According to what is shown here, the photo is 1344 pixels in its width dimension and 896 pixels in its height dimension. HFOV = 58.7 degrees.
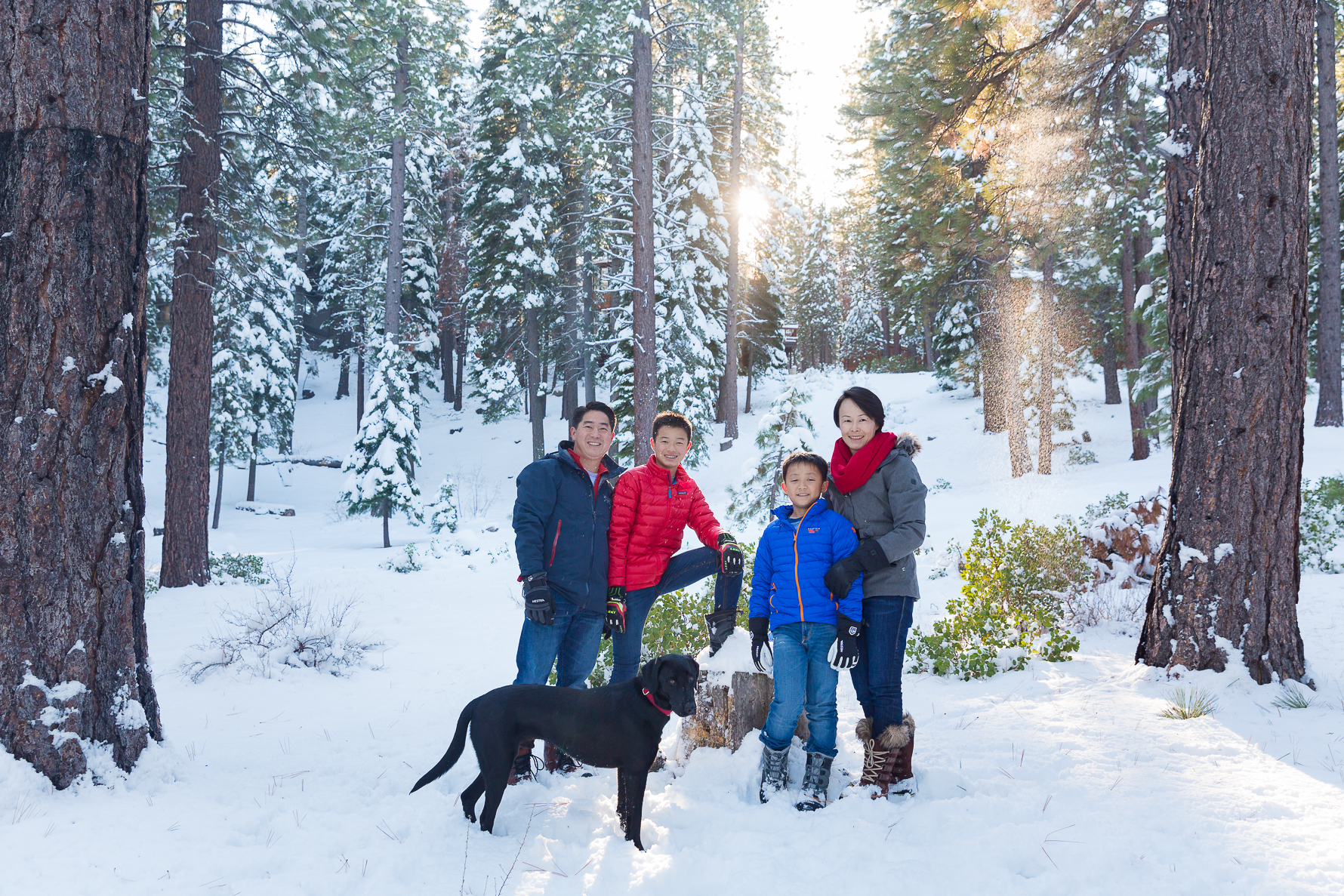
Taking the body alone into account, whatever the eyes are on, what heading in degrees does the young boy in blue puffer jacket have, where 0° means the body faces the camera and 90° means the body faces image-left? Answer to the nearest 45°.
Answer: approximately 0°

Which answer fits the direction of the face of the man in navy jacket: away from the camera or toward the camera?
toward the camera

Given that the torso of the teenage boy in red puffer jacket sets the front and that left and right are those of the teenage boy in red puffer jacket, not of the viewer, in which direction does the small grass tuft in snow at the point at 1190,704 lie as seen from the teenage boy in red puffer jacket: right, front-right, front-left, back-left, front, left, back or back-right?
front-left

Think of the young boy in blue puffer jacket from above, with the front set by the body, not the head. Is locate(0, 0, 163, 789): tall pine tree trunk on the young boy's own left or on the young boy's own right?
on the young boy's own right

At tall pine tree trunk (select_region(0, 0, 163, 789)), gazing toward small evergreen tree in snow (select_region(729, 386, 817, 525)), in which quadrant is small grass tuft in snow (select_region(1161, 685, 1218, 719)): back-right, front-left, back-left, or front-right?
front-right

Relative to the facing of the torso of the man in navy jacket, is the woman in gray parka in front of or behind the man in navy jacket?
in front

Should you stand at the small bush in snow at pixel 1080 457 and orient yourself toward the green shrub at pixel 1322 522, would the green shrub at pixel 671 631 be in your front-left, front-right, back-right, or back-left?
front-right

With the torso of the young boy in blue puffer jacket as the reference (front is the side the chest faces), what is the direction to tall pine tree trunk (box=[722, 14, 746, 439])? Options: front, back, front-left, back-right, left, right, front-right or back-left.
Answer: back

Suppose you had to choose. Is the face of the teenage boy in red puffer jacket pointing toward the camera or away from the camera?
toward the camera

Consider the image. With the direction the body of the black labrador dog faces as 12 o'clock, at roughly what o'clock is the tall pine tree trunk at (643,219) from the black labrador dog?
The tall pine tree trunk is roughly at 9 o'clock from the black labrador dog.

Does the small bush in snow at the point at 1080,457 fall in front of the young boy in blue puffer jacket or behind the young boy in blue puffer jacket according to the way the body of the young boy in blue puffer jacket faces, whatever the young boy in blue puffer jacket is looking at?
behind

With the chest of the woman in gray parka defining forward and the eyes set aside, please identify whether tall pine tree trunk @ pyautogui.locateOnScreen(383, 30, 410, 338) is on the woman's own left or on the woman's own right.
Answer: on the woman's own right

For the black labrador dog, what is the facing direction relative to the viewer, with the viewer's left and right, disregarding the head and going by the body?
facing to the right of the viewer

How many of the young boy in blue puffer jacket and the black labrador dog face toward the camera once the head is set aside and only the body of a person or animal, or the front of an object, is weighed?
1

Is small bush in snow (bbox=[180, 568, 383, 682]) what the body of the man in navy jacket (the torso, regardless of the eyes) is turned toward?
no

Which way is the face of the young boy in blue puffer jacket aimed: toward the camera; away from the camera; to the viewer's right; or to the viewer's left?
toward the camera

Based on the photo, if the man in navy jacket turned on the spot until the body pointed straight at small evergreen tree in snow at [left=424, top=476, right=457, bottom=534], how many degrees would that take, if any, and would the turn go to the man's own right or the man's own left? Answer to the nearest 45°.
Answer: approximately 135° to the man's own left
